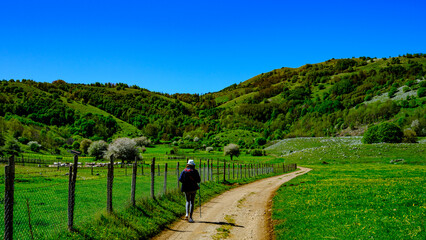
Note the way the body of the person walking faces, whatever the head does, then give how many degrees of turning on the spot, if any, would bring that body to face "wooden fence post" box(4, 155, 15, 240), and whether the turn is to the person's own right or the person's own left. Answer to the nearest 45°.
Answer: approximately 135° to the person's own left

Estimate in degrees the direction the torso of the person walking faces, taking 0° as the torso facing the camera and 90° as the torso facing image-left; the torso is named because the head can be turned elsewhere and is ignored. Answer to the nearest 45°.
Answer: approximately 180°
